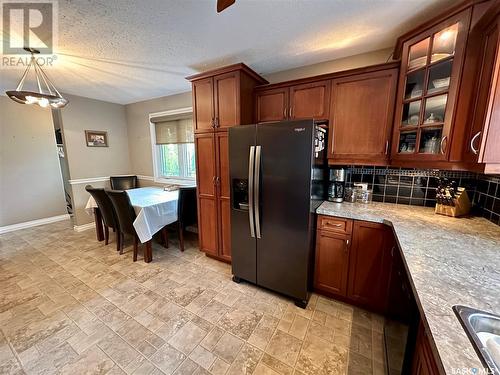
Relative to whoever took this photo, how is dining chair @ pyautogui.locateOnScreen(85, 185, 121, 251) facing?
facing away from the viewer and to the right of the viewer

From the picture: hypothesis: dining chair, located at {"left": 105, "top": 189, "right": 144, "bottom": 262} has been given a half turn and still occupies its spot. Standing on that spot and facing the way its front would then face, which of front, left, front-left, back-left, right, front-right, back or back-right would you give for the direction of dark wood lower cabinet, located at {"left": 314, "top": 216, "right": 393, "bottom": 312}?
left

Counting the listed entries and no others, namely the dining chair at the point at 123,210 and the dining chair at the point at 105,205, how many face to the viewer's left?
0

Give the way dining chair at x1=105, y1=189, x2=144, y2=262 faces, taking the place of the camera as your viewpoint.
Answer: facing away from the viewer and to the right of the viewer

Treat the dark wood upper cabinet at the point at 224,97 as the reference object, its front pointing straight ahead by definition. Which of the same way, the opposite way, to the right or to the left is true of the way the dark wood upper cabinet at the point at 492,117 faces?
to the right

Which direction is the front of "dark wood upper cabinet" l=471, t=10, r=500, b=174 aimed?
to the viewer's left

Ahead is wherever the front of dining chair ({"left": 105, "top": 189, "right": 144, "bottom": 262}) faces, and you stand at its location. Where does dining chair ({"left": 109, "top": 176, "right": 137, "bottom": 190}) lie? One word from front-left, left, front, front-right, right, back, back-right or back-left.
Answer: front-left

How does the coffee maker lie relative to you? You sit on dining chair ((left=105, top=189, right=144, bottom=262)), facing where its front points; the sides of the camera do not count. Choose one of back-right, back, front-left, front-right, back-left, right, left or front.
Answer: right

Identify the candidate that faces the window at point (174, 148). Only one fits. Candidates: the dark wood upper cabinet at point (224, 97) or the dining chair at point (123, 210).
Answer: the dining chair

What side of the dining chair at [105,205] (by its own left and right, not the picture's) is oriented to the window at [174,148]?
front

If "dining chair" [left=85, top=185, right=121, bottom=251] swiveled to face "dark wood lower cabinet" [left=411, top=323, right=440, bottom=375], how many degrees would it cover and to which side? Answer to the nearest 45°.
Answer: approximately 135° to its right

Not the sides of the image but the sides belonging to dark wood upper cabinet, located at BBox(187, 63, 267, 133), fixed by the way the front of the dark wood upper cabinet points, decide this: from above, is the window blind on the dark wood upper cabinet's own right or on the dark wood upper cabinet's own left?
on the dark wood upper cabinet's own right

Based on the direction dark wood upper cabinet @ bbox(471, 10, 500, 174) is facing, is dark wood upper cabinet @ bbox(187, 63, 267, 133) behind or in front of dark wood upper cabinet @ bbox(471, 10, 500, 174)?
in front

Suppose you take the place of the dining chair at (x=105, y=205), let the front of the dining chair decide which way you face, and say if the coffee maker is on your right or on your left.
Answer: on your right

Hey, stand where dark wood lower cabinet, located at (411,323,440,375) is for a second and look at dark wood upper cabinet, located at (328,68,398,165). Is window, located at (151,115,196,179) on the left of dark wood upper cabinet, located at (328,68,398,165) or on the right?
left
